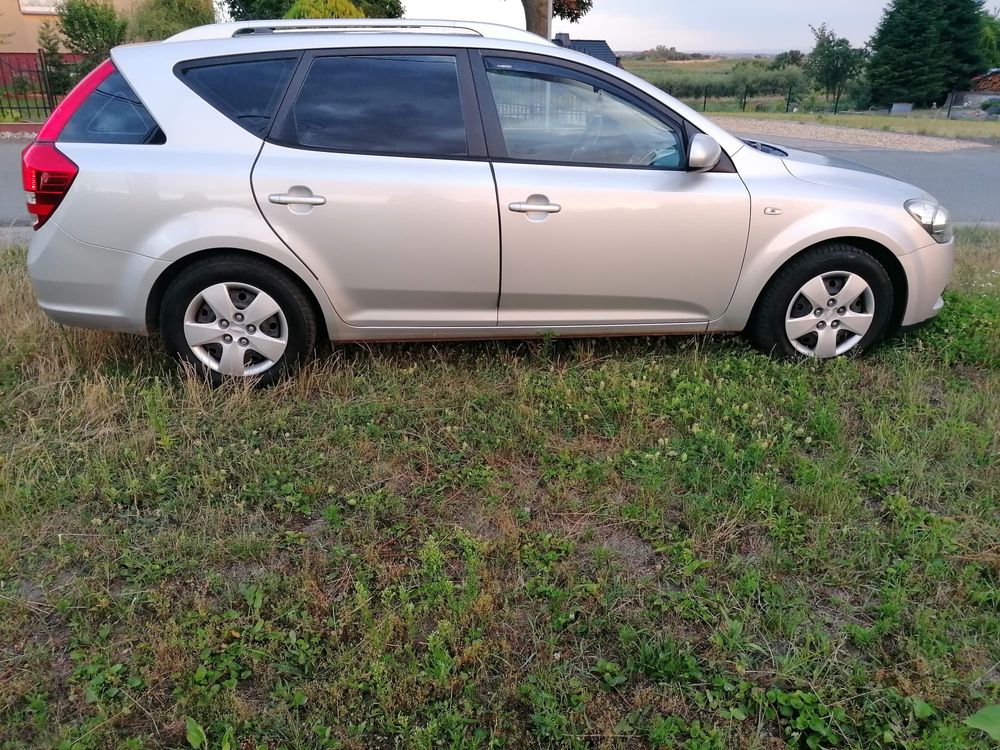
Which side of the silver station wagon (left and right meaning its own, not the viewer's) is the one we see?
right

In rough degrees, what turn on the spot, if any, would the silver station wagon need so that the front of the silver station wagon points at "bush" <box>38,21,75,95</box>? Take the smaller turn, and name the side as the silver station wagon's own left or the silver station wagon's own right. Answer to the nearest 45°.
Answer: approximately 135° to the silver station wagon's own left

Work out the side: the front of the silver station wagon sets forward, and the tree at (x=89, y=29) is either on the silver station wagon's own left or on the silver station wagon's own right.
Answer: on the silver station wagon's own left

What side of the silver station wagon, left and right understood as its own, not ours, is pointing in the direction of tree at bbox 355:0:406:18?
left

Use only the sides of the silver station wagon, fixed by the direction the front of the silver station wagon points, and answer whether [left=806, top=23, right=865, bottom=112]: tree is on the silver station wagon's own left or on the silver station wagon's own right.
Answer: on the silver station wagon's own left

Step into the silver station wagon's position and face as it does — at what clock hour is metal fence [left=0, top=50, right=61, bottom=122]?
The metal fence is roughly at 8 o'clock from the silver station wagon.

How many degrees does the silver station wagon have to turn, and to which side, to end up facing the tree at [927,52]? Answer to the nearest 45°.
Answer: approximately 45° to its left

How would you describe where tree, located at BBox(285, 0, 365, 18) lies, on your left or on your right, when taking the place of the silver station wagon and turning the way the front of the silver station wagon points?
on your left

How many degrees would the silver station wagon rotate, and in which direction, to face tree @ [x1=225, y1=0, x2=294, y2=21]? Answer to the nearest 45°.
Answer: approximately 90° to its left

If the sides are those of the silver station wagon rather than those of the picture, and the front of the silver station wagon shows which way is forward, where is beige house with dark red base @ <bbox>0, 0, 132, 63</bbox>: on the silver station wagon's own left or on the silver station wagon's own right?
on the silver station wagon's own left
